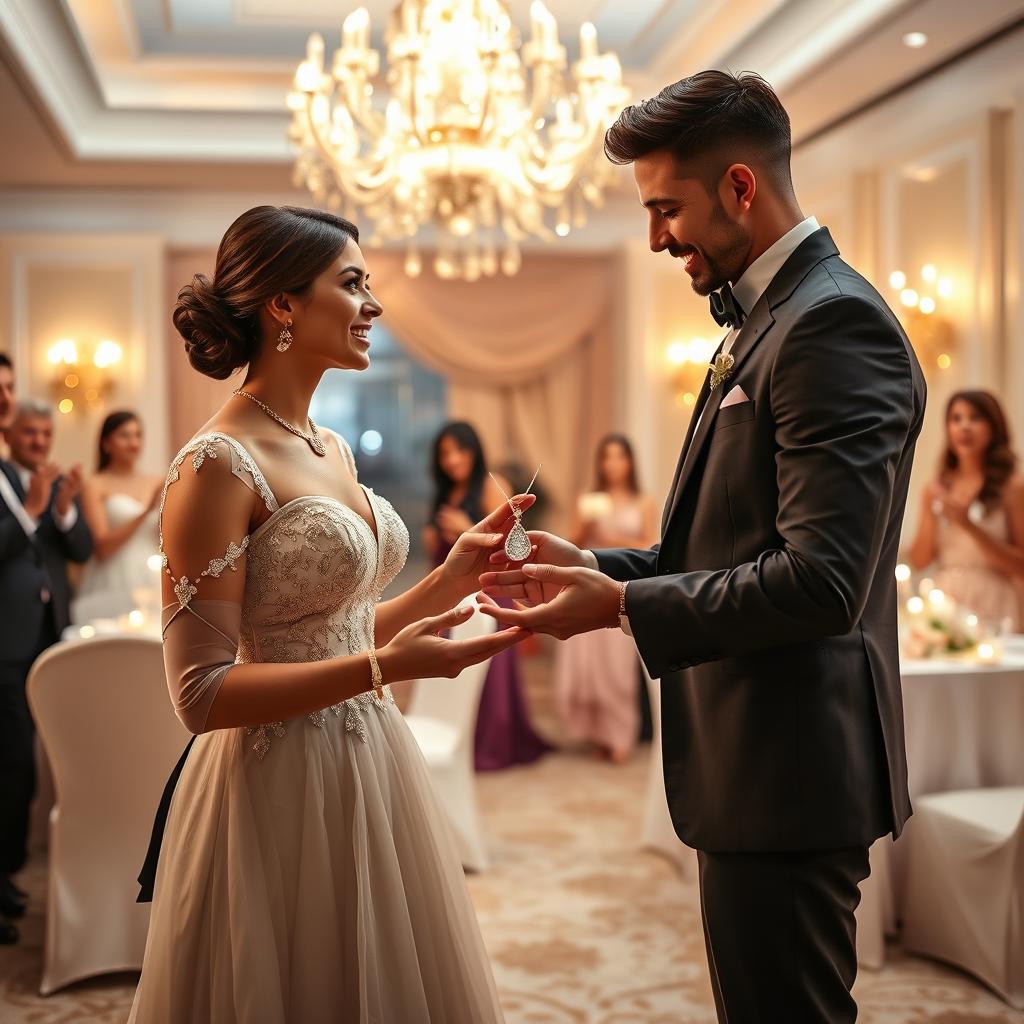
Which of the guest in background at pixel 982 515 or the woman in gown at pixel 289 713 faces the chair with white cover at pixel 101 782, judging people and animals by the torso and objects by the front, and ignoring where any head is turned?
the guest in background

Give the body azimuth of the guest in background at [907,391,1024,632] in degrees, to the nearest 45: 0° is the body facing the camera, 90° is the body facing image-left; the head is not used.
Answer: approximately 45°

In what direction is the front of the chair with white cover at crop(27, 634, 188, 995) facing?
away from the camera

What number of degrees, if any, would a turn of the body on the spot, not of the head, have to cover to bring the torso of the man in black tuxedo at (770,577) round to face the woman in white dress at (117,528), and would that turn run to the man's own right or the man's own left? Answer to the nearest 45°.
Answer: approximately 45° to the man's own right

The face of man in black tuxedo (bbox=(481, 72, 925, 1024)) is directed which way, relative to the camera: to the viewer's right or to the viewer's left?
to the viewer's left

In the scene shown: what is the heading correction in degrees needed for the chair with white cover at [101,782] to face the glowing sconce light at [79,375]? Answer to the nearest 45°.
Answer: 0° — it already faces it

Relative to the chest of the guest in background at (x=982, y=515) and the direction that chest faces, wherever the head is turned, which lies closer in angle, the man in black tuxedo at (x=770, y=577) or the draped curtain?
the man in black tuxedo
